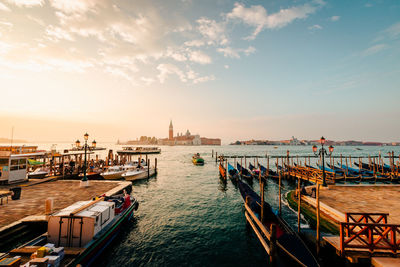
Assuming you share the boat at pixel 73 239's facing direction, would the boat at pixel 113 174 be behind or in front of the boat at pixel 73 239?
in front

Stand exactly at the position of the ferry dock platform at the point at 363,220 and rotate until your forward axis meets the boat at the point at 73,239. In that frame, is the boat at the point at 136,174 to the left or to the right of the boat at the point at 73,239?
right

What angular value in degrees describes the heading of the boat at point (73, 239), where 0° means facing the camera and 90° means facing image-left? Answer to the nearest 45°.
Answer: approximately 225°

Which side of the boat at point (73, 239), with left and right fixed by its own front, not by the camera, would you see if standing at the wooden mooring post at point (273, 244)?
right

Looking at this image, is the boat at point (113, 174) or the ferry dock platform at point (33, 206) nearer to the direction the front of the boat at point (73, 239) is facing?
the boat

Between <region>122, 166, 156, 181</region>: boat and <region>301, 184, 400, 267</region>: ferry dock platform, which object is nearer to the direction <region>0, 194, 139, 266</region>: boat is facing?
the boat

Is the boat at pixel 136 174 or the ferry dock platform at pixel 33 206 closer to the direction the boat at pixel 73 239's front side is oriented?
the boat

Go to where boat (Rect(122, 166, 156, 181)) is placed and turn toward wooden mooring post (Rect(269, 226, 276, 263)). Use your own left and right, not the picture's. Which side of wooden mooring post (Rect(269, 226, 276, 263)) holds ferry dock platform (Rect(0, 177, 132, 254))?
right

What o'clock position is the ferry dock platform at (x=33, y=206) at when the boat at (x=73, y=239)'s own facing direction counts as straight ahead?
The ferry dock platform is roughly at 10 o'clock from the boat.

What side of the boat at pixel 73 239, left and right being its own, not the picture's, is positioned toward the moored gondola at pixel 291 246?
right
